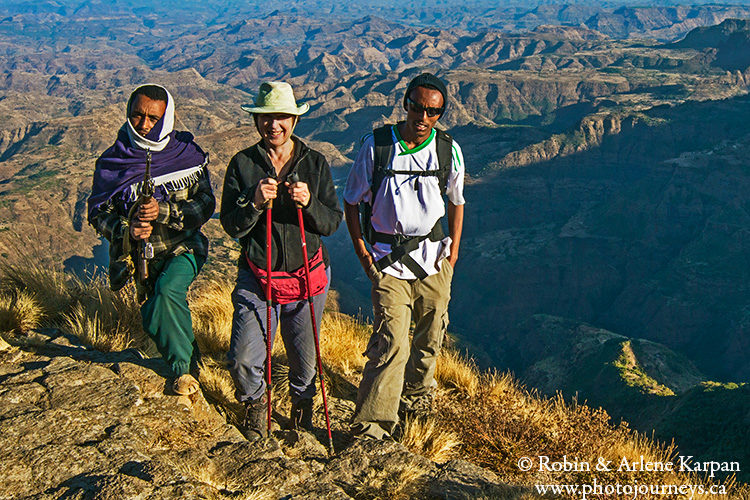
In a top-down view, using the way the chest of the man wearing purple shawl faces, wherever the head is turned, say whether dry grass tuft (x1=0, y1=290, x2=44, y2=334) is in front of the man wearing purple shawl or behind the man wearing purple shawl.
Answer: behind

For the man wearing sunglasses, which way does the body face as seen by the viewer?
toward the camera

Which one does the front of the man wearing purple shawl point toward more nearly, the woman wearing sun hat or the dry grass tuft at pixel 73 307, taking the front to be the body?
the woman wearing sun hat

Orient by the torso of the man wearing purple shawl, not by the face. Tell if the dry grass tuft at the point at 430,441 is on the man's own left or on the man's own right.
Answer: on the man's own left

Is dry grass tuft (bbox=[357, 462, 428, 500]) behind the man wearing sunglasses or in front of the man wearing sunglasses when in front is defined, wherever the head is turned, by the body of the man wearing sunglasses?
in front

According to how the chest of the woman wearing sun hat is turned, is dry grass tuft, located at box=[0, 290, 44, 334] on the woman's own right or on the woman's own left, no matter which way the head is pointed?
on the woman's own right

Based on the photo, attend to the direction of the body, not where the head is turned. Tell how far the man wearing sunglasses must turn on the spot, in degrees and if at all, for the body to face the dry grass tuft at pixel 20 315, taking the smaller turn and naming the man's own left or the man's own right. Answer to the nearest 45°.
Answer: approximately 90° to the man's own right

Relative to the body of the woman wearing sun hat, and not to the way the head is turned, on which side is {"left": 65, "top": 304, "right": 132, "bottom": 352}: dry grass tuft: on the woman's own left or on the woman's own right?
on the woman's own right

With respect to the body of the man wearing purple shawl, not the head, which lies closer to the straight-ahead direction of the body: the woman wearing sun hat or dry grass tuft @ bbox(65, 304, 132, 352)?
the woman wearing sun hat

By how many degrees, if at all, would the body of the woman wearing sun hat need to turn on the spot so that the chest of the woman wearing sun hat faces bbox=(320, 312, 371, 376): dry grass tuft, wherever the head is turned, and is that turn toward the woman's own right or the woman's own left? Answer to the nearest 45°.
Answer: approximately 180°

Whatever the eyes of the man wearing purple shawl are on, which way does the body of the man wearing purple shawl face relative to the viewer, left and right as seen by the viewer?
facing the viewer

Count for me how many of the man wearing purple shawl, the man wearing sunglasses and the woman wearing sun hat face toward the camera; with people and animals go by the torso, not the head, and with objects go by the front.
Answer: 3

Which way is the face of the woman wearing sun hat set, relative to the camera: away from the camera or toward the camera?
toward the camera
